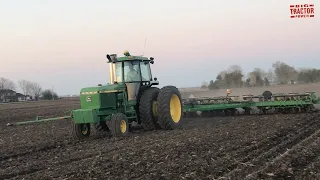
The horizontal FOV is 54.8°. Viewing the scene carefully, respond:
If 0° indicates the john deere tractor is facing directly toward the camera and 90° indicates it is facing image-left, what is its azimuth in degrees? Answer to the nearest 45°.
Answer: approximately 45°
